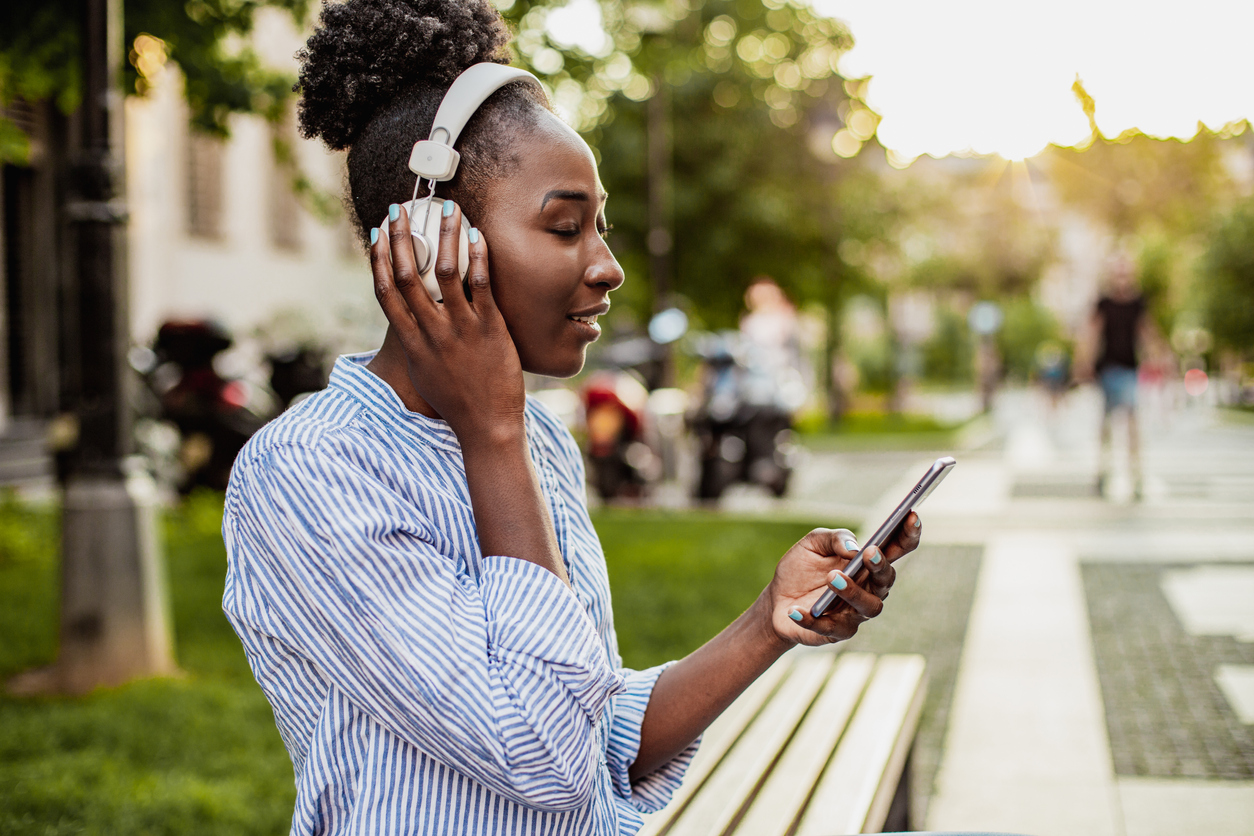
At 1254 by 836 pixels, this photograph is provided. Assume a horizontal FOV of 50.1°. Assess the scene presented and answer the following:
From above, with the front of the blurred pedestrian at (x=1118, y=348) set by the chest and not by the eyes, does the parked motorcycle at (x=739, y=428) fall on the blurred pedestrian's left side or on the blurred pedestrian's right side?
on the blurred pedestrian's right side

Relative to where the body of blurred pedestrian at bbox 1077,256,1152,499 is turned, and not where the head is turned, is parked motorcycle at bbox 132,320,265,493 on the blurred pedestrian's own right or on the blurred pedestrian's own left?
on the blurred pedestrian's own right

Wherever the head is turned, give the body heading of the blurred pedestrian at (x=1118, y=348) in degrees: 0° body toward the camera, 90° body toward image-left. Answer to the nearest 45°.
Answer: approximately 0°

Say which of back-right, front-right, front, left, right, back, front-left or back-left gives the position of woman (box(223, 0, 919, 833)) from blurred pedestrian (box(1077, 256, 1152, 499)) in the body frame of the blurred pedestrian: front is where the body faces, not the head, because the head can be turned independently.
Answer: front

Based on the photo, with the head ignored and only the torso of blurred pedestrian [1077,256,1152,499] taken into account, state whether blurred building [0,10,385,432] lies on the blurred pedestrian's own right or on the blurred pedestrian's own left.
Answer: on the blurred pedestrian's own right

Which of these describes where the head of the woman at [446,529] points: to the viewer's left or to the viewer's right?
to the viewer's right

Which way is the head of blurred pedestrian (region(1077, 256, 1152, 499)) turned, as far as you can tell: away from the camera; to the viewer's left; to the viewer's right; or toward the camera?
toward the camera

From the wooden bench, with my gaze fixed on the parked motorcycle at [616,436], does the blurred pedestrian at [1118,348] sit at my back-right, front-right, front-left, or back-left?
front-right

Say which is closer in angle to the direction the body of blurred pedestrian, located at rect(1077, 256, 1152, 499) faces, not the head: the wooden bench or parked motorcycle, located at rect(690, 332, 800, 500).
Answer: the wooden bench

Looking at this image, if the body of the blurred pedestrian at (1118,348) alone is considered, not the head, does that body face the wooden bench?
yes

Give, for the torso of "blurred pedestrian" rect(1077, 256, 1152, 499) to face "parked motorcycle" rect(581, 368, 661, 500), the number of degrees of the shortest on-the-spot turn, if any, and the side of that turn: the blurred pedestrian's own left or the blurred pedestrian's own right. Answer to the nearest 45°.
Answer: approximately 90° to the blurred pedestrian's own right
